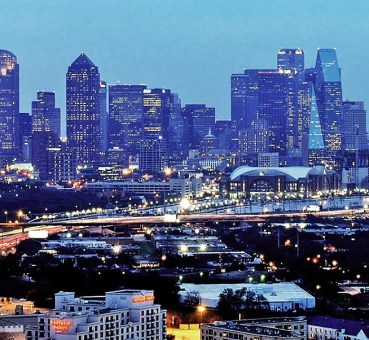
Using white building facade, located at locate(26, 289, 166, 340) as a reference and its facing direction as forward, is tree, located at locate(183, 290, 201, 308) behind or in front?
behind

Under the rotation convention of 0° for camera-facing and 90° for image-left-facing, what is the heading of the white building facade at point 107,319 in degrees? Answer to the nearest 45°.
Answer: approximately 0°

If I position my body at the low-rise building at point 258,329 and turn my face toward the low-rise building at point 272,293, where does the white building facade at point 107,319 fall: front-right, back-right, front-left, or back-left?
back-left

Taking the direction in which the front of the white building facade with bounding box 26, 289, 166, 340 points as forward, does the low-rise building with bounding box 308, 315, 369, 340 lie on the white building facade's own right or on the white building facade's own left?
on the white building facade's own left

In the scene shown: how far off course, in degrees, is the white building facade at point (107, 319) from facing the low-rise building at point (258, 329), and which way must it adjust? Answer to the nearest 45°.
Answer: approximately 90° to its left
